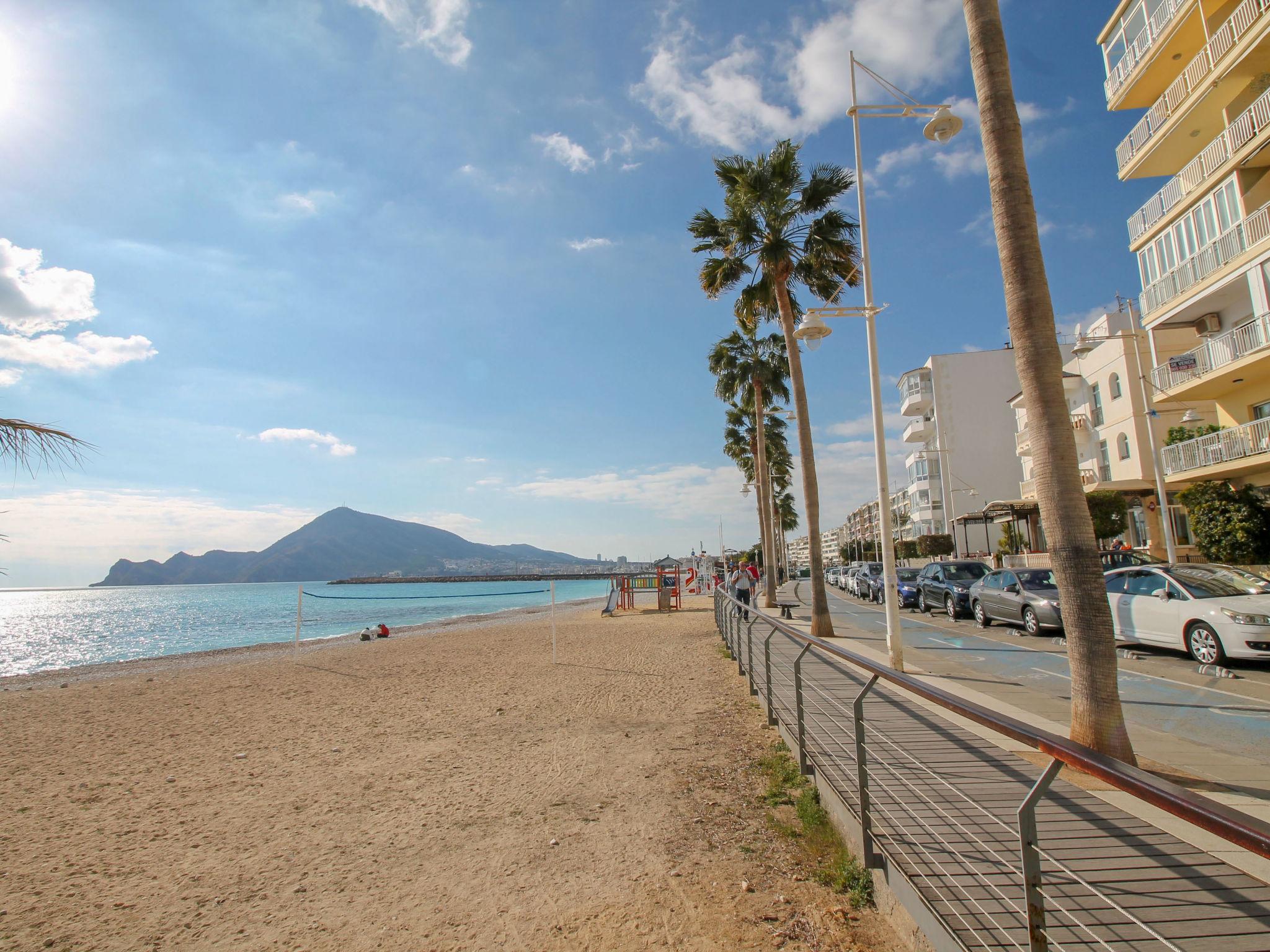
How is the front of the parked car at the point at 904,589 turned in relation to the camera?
facing the viewer and to the right of the viewer

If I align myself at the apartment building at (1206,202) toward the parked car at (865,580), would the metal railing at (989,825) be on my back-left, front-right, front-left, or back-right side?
back-left

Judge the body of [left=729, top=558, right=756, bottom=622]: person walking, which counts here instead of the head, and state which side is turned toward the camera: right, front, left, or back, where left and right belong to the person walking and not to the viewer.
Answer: front

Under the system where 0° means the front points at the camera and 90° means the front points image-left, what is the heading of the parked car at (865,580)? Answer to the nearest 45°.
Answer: approximately 315°
